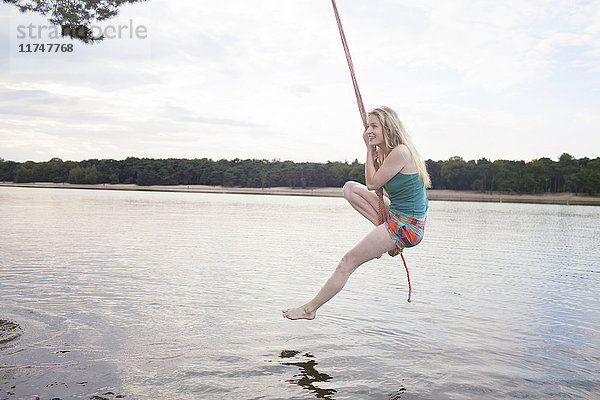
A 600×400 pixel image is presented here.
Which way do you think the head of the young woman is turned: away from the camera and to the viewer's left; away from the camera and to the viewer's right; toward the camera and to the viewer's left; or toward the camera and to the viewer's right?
toward the camera and to the viewer's left

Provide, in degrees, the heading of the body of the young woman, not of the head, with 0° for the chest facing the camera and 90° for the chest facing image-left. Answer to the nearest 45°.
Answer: approximately 90°
